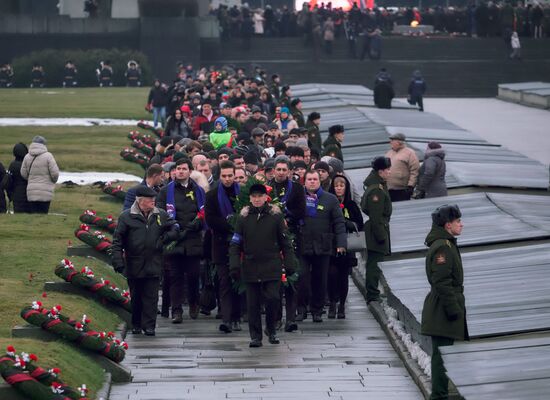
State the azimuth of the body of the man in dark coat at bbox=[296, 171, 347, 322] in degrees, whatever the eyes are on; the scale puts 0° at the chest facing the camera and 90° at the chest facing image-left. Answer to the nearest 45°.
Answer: approximately 0°

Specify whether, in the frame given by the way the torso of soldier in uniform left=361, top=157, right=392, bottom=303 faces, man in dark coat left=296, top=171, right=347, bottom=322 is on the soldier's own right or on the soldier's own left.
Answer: on the soldier's own right

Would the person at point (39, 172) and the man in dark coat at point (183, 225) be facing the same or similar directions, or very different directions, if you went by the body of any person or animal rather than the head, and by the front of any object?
very different directions

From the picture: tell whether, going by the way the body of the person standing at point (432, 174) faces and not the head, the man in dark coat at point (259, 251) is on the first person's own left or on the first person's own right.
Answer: on the first person's own left

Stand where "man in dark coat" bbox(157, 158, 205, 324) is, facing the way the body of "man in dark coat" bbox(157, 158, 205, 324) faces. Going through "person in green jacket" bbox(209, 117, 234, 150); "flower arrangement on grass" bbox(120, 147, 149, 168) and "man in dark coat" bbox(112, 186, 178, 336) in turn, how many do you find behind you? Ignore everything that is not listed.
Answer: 2

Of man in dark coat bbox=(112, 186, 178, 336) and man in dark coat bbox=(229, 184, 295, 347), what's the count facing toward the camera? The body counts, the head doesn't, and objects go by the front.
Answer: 2

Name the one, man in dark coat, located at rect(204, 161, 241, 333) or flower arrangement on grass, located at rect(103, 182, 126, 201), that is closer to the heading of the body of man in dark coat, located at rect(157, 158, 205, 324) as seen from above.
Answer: the man in dark coat

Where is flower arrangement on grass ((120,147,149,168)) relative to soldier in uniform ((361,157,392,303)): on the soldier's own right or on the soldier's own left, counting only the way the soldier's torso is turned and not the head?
on the soldier's own left

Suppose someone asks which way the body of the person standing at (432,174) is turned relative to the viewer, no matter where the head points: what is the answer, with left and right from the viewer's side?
facing away from the viewer and to the left of the viewer

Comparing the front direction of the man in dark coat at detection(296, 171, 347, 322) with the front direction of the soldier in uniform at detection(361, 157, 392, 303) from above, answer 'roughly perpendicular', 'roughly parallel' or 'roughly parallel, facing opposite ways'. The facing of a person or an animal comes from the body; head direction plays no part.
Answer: roughly perpendicular

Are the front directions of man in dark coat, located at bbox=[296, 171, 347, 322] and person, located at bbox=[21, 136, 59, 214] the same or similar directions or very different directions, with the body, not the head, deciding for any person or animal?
very different directions
